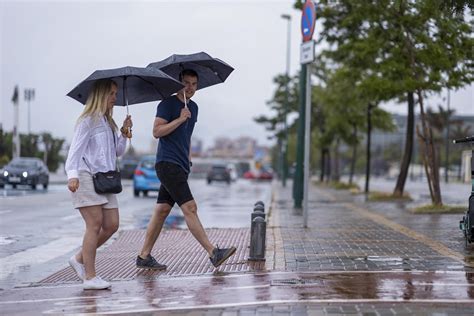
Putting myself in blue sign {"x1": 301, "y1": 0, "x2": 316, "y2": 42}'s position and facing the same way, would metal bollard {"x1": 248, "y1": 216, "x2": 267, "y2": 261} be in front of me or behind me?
in front

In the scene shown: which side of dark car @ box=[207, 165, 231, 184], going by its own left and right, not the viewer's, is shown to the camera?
back

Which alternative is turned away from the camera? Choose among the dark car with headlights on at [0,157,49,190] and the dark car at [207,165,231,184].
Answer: the dark car at [207,165,231,184]

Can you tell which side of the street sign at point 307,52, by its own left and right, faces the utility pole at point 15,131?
right

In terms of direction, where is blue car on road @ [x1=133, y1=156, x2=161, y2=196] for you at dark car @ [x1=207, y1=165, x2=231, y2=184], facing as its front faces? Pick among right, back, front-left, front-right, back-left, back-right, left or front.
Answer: back

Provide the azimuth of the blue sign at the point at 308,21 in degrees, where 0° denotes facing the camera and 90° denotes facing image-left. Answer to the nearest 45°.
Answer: approximately 45°

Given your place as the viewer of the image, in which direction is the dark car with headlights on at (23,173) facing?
facing the viewer and to the left of the viewer

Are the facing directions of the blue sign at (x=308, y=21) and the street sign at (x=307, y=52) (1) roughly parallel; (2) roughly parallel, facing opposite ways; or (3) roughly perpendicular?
roughly parallel

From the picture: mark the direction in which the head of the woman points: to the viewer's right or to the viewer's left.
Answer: to the viewer's right

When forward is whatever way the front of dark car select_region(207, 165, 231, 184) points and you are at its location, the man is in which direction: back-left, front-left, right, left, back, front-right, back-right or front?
back
